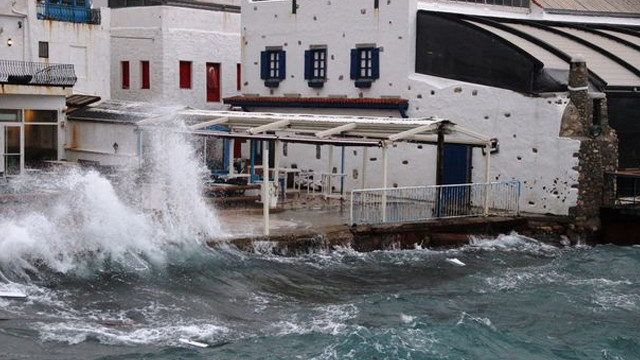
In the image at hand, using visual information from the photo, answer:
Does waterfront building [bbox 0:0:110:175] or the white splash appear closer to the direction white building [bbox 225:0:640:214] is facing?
the white splash

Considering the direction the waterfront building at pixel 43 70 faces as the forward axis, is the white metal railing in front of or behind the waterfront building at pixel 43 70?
in front

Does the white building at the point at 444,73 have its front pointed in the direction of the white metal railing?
yes

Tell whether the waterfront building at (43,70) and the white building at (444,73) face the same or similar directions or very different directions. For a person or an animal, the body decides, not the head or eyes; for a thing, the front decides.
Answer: same or similar directions

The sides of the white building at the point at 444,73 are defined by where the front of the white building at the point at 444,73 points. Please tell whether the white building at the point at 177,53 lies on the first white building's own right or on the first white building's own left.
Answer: on the first white building's own right

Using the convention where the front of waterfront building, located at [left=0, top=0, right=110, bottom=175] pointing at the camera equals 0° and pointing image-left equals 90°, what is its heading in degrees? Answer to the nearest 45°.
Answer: approximately 0°

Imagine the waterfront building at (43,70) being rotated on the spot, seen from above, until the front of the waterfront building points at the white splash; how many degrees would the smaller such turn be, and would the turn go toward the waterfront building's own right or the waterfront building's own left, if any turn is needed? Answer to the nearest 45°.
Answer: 0° — it already faces it

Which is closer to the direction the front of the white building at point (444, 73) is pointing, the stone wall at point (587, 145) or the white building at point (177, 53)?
the stone wall

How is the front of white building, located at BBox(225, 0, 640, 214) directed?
toward the camera

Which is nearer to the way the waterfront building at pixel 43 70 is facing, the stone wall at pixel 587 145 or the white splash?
the white splash

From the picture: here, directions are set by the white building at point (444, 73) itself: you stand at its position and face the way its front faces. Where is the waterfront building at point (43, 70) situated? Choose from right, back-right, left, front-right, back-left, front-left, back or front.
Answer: right

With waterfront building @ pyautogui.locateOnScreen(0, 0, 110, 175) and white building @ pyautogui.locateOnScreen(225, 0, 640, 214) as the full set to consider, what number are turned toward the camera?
2
